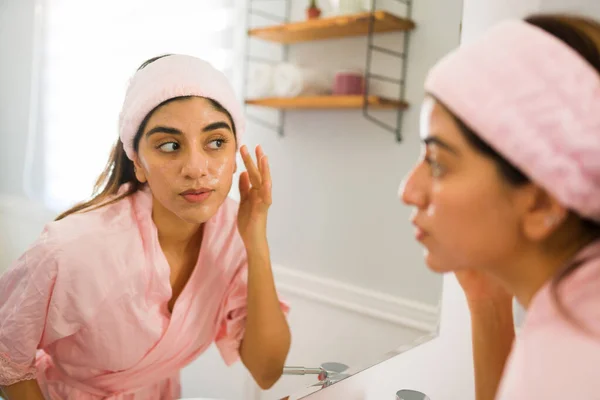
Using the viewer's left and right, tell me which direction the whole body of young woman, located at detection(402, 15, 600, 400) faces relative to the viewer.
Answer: facing to the left of the viewer
